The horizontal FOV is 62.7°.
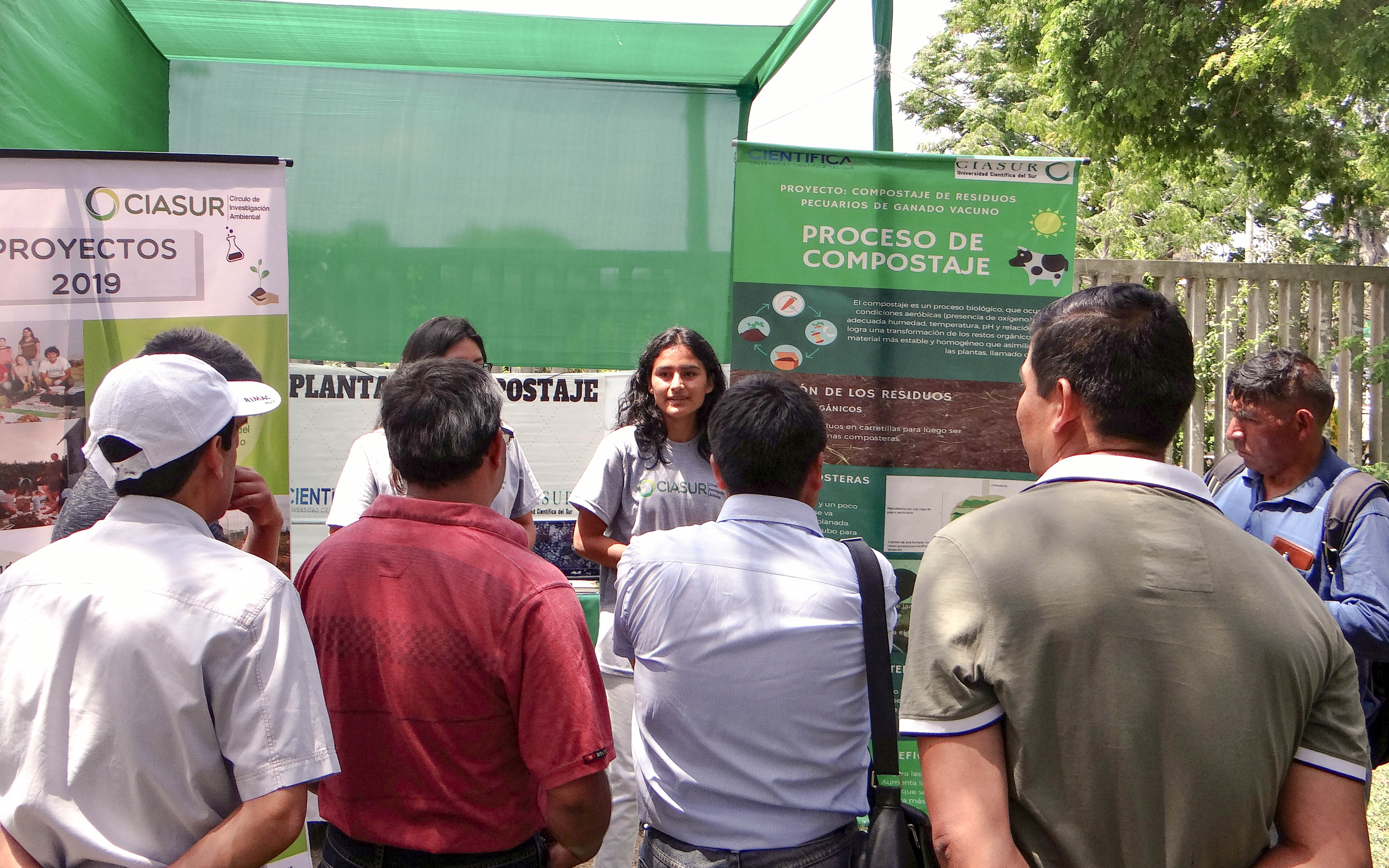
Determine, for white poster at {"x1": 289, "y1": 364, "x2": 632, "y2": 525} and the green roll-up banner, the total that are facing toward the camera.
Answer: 2

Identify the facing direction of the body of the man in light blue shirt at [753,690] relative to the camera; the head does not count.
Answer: away from the camera

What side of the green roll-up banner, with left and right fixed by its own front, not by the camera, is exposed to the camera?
front

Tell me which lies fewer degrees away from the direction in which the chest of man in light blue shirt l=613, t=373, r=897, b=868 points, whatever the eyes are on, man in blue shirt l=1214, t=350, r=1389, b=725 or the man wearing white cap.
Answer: the man in blue shirt

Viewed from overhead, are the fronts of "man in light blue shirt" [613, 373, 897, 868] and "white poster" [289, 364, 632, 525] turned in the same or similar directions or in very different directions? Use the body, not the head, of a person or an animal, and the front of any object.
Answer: very different directions

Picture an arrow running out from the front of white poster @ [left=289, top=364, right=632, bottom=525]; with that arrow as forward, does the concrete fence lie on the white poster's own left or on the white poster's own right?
on the white poster's own left

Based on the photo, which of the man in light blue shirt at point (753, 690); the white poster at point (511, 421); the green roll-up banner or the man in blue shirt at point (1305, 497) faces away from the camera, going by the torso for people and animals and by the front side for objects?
the man in light blue shirt

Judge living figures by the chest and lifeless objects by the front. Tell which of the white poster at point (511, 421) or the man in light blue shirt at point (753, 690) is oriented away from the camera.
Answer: the man in light blue shirt

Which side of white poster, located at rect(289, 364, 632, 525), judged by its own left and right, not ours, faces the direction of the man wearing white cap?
front

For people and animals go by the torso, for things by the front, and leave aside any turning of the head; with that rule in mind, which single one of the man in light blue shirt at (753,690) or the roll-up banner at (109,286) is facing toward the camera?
the roll-up banner

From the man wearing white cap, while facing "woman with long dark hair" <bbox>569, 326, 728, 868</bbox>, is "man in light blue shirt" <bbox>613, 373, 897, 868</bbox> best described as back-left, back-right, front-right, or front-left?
front-right

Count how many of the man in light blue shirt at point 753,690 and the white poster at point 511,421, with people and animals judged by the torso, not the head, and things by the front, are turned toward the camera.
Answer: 1

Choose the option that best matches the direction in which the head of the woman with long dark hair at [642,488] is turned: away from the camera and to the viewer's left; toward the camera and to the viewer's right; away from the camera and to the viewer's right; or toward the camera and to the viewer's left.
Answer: toward the camera and to the viewer's right

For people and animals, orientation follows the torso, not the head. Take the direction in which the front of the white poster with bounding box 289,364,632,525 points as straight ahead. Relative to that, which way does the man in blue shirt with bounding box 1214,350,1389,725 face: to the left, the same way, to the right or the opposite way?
to the right

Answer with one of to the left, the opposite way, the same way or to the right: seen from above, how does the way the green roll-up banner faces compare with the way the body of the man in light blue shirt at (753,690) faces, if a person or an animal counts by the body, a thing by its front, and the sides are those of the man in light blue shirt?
the opposite way

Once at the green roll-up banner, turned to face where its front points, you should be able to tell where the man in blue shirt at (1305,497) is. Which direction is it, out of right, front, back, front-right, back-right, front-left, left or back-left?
front-left

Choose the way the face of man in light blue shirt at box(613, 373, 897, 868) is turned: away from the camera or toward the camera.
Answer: away from the camera

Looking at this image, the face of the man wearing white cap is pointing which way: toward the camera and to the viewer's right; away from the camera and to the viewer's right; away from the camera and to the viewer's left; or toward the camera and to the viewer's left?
away from the camera and to the viewer's right
